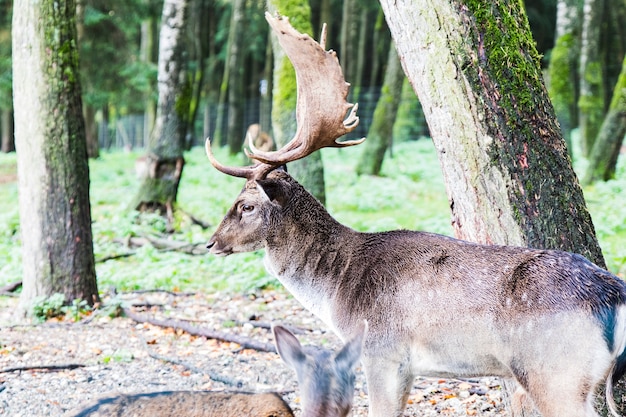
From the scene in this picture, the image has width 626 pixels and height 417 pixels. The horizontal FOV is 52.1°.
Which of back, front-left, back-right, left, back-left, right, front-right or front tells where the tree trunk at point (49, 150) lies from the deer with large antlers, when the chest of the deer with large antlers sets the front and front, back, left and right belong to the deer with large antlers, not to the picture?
front-right

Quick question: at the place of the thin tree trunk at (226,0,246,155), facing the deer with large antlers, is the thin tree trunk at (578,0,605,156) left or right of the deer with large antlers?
left

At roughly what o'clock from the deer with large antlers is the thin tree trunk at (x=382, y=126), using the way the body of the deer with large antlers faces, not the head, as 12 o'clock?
The thin tree trunk is roughly at 3 o'clock from the deer with large antlers.

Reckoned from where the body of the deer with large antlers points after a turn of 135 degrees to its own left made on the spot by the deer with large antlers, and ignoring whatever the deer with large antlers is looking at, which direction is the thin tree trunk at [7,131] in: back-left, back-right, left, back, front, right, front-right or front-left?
back

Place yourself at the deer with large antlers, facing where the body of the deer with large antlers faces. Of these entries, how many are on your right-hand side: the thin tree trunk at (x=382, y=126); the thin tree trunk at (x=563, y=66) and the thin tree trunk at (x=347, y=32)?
3

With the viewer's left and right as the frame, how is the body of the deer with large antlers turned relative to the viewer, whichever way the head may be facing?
facing to the left of the viewer

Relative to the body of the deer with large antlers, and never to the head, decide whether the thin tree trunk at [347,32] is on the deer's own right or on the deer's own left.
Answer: on the deer's own right

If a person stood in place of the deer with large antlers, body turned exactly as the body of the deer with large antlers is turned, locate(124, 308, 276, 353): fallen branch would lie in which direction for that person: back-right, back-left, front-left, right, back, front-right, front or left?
front-right

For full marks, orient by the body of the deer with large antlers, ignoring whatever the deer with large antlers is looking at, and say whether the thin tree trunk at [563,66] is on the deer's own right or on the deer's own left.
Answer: on the deer's own right

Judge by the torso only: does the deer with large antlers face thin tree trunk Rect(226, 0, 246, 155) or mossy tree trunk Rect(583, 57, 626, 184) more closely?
the thin tree trunk
